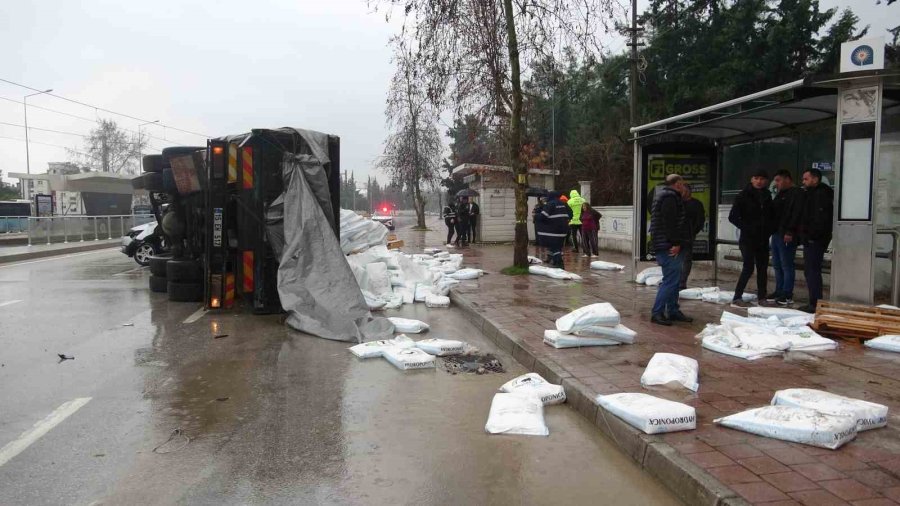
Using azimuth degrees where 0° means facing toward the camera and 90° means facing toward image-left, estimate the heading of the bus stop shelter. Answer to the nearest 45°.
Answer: approximately 45°

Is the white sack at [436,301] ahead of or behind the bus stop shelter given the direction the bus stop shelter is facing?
ahead

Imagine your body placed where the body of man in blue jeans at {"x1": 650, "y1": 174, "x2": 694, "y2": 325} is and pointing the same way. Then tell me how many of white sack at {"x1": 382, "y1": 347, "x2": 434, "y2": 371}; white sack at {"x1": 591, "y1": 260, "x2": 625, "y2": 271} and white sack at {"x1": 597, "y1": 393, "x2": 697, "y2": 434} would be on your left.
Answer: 1

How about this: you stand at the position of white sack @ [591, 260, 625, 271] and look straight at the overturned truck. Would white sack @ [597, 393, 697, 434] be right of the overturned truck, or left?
left

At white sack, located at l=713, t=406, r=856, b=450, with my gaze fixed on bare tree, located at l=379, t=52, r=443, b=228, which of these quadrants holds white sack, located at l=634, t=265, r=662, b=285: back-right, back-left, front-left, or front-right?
front-right

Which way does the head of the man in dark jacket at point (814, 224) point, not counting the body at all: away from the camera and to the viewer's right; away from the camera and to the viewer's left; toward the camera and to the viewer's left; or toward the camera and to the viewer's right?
toward the camera and to the viewer's left

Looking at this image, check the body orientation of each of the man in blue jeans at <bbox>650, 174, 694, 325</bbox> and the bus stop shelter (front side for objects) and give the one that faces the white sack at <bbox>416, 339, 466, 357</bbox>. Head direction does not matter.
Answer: the bus stop shelter

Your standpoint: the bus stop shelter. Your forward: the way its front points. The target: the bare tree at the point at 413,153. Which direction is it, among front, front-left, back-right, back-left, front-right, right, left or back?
right
